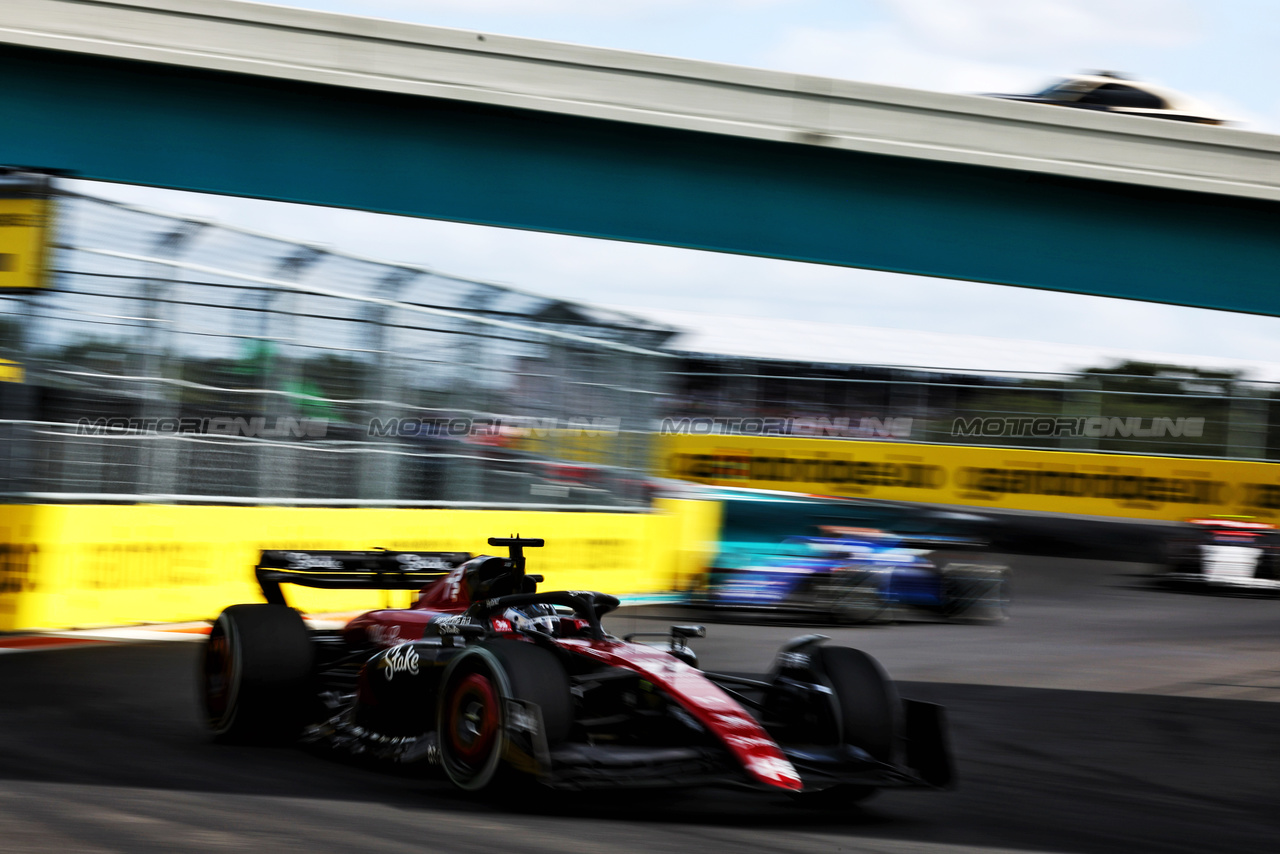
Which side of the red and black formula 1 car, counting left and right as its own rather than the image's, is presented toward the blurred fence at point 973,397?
left

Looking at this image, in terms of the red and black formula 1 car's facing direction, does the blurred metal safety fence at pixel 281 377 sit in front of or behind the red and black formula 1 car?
behind

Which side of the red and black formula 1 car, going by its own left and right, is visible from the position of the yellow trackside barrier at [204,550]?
back

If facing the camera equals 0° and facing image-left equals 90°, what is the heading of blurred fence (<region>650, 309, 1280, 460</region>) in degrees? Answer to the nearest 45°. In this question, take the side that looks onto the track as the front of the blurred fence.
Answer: approximately 0°

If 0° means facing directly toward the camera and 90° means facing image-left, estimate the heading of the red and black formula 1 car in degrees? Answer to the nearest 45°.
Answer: approximately 315°
